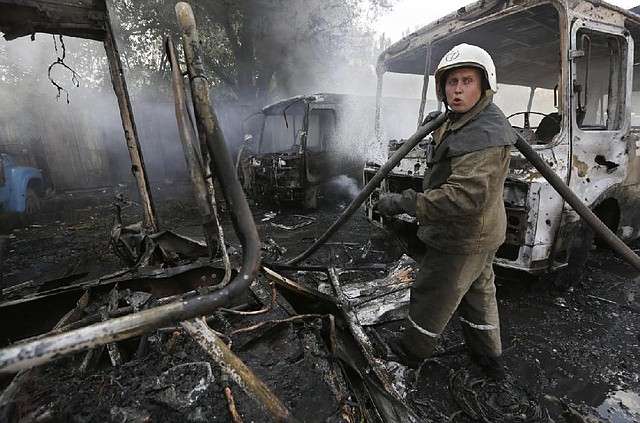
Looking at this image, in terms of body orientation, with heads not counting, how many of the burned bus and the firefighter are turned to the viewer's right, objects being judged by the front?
0

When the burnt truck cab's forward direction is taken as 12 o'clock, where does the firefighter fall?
The firefighter is roughly at 10 o'clock from the burnt truck cab.

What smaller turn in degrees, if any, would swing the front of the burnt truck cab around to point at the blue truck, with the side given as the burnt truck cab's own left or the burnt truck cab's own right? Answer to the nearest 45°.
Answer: approximately 45° to the burnt truck cab's own right

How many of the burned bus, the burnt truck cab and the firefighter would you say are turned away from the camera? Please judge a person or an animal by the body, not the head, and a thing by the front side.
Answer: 0

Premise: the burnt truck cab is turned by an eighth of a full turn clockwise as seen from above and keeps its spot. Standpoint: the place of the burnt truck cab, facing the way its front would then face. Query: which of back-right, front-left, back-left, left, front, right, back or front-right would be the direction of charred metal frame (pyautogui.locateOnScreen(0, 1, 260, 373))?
left

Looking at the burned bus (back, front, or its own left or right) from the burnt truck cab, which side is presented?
right

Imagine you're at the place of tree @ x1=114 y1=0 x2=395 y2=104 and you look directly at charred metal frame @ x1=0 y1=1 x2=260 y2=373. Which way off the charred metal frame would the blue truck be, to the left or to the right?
right

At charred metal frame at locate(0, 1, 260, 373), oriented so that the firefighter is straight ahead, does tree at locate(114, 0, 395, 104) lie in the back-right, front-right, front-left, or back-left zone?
front-left

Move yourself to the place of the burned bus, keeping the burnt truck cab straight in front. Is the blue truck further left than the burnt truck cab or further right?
left

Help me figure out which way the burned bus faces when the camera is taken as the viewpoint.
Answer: facing the viewer and to the left of the viewer

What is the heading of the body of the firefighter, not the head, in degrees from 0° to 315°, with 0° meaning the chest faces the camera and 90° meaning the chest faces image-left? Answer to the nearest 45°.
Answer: approximately 90°

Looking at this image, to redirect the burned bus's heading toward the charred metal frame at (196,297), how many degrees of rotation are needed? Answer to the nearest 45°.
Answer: approximately 45° to its left

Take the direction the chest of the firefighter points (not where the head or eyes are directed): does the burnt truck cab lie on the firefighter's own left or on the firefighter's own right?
on the firefighter's own right

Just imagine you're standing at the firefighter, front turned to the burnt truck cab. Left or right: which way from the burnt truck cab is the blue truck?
left

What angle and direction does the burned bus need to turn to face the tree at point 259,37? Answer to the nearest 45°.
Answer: approximately 90° to its right

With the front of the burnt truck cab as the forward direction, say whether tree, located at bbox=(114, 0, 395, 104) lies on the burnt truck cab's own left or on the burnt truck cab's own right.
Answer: on the burnt truck cab's own right
